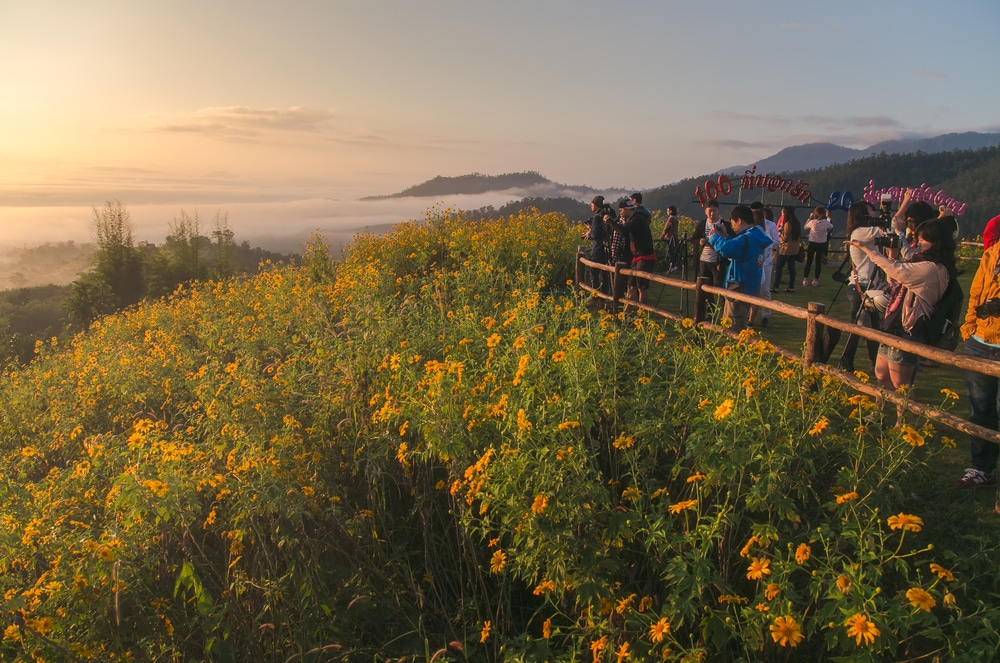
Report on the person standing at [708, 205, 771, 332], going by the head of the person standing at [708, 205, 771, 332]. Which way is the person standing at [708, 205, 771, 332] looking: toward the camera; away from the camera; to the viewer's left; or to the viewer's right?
to the viewer's left

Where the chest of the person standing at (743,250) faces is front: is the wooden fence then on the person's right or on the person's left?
on the person's left

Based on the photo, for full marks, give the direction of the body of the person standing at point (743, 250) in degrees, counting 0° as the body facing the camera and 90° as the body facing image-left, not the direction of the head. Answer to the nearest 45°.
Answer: approximately 90°

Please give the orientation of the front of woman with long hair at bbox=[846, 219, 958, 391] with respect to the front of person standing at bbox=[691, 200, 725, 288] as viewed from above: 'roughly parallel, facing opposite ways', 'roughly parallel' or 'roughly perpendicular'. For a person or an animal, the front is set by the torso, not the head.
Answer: roughly perpendicular

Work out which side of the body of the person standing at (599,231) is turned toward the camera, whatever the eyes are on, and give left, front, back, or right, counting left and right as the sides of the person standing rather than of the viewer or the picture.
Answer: left

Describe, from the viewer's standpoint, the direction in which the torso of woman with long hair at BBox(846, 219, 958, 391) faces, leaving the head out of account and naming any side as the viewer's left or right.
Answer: facing to the left of the viewer

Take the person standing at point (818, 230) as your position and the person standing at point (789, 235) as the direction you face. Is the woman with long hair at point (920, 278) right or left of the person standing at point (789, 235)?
left

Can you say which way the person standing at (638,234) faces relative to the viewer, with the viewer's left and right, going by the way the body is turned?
facing to the left of the viewer

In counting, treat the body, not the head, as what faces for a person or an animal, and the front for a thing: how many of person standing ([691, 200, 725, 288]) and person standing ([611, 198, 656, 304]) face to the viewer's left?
1
